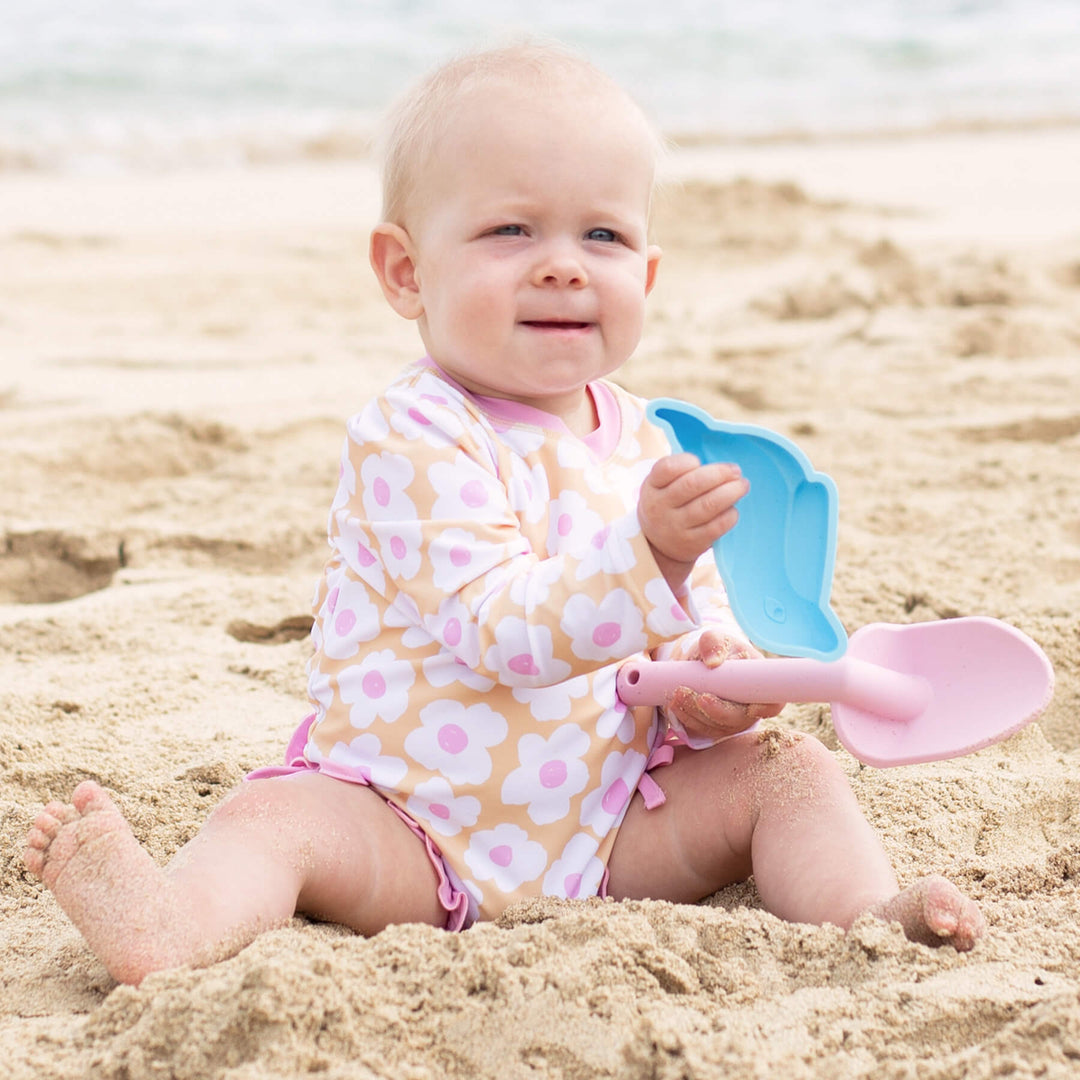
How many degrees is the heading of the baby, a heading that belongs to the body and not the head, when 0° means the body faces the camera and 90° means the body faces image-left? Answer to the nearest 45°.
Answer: approximately 315°
